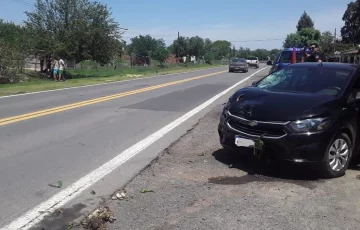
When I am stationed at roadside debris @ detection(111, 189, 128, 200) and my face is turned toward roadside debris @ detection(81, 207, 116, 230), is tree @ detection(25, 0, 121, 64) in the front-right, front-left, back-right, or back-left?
back-right

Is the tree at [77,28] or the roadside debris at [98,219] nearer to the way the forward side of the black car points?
the roadside debris

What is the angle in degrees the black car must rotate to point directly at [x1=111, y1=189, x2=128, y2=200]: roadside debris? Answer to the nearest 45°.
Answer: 0° — it already faces it

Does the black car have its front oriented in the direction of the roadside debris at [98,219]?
yes

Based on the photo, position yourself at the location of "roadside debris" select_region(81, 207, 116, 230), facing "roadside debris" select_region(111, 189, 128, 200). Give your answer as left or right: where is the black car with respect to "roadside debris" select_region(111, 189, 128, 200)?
right

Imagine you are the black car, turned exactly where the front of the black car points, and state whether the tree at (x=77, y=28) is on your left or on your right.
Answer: on your right

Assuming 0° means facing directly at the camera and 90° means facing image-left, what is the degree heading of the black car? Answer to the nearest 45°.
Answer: approximately 45°
